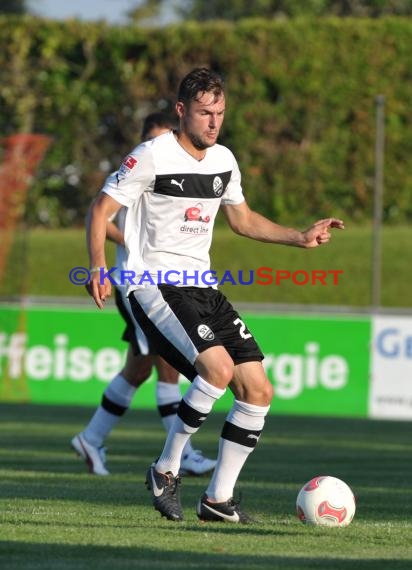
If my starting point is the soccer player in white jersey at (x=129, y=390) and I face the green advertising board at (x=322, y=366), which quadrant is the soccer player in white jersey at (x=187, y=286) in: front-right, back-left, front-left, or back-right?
back-right

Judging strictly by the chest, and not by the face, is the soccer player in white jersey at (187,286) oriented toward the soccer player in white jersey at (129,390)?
no

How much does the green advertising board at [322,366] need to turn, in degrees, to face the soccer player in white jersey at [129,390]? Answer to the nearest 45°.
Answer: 0° — it already faces them

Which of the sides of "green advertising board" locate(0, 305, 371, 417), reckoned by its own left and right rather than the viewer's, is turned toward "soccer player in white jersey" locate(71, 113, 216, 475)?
front

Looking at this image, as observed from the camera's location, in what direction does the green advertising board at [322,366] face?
facing the viewer

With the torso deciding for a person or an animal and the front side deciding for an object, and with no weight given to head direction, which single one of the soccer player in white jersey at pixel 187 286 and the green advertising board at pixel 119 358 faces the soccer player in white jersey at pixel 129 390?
the green advertising board

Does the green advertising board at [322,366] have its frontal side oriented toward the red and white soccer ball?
yes

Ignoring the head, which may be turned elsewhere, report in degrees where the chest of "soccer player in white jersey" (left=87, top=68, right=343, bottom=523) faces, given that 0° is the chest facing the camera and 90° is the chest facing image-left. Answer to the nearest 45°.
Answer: approximately 315°

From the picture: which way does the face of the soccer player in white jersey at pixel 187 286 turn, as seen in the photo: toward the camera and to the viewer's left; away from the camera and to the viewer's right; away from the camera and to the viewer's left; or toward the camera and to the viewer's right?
toward the camera and to the viewer's right

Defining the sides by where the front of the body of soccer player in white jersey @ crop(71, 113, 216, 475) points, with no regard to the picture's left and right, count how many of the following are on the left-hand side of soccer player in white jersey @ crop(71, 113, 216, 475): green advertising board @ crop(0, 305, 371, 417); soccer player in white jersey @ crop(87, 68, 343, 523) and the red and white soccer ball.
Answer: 1

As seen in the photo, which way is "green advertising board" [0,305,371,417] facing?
toward the camera

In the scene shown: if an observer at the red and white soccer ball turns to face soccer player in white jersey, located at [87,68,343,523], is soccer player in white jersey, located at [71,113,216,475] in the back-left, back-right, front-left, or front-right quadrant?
front-right
